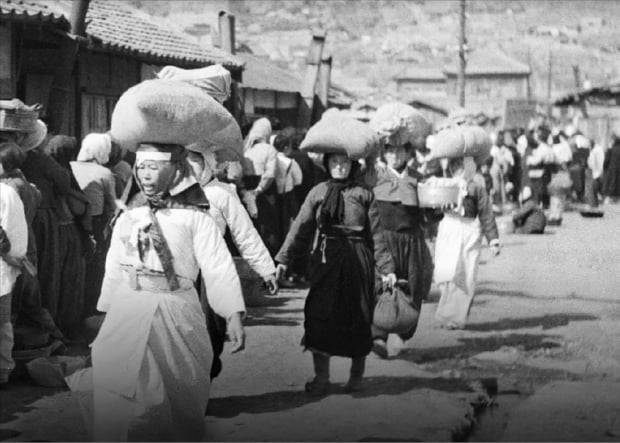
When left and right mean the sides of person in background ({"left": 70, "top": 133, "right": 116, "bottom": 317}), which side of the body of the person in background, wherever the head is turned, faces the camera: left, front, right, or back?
back

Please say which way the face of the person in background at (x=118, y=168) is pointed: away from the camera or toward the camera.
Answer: away from the camera

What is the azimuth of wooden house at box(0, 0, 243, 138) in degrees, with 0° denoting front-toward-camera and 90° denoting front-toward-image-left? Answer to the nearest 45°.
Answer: approximately 315°

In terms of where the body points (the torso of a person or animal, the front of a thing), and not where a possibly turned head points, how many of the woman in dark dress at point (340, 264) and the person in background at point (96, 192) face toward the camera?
1

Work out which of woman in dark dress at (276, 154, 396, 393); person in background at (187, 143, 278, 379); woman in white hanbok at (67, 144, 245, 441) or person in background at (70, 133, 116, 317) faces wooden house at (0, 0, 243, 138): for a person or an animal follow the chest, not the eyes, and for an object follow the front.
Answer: person in background at (70, 133, 116, 317)

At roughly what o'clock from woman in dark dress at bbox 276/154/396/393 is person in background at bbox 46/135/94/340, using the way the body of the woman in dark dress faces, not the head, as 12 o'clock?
The person in background is roughly at 4 o'clock from the woman in dark dress.
